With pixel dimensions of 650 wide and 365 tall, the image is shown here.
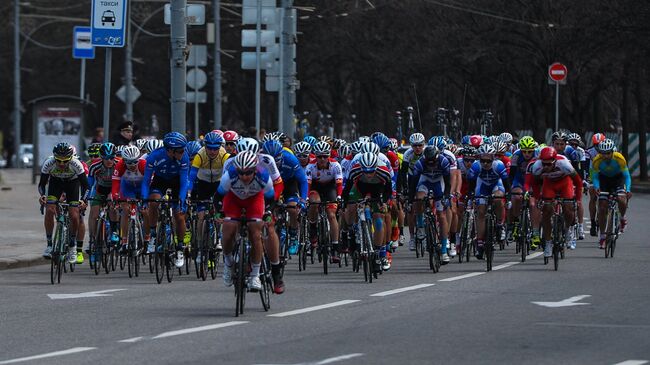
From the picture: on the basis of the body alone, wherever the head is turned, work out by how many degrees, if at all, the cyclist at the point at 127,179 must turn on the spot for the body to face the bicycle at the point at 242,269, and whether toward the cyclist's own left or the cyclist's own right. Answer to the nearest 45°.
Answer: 0° — they already face it

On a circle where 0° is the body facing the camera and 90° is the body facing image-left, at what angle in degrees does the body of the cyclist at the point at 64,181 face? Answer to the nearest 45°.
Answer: approximately 0°
